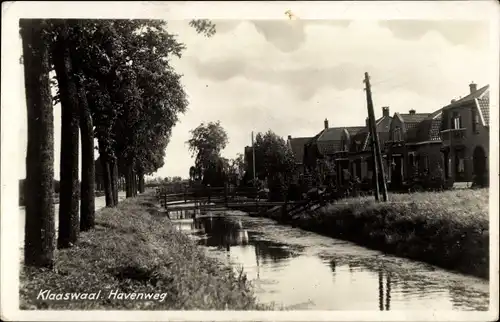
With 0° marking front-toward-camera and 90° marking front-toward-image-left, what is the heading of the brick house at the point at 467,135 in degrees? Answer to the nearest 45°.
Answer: approximately 45°

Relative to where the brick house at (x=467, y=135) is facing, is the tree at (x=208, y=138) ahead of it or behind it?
ahead

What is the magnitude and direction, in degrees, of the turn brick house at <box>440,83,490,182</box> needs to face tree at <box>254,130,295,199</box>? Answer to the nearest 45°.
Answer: approximately 90° to its right

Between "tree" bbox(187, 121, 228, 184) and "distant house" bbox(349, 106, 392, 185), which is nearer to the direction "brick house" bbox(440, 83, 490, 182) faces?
the tree

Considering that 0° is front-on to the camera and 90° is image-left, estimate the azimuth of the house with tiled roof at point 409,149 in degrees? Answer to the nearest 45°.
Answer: approximately 45°
